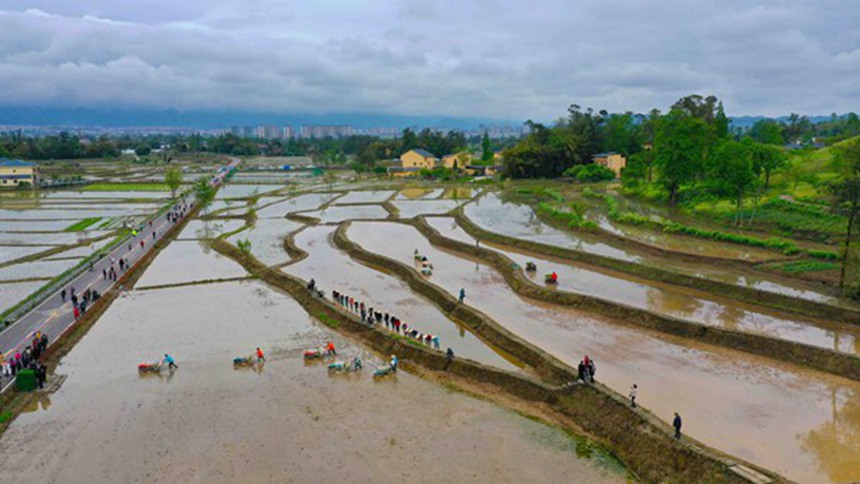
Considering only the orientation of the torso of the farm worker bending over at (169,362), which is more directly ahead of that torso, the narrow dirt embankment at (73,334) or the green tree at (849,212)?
the narrow dirt embankment

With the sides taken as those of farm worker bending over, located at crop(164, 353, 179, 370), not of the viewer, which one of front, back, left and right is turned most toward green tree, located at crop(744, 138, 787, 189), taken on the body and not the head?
back

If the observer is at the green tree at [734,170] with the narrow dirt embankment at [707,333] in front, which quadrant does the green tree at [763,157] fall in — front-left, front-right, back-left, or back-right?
back-left

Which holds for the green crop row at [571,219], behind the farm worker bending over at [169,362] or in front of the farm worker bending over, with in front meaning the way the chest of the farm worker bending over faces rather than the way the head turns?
behind

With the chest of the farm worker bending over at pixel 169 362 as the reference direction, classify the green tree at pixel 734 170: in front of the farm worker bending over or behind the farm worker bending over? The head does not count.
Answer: behind

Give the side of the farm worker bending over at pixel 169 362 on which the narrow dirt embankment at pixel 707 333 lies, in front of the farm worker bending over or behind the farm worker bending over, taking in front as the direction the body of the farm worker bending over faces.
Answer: behind

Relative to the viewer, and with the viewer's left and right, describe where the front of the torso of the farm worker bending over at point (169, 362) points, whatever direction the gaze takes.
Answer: facing to the left of the viewer

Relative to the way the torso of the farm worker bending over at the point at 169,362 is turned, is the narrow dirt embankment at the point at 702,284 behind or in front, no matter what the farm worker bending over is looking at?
behind

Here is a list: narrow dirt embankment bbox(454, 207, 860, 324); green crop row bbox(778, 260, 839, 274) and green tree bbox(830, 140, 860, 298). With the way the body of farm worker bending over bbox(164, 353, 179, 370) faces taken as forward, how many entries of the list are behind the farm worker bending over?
3

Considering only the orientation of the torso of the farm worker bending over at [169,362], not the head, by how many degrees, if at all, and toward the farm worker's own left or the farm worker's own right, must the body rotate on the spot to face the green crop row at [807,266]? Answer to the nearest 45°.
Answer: approximately 180°
